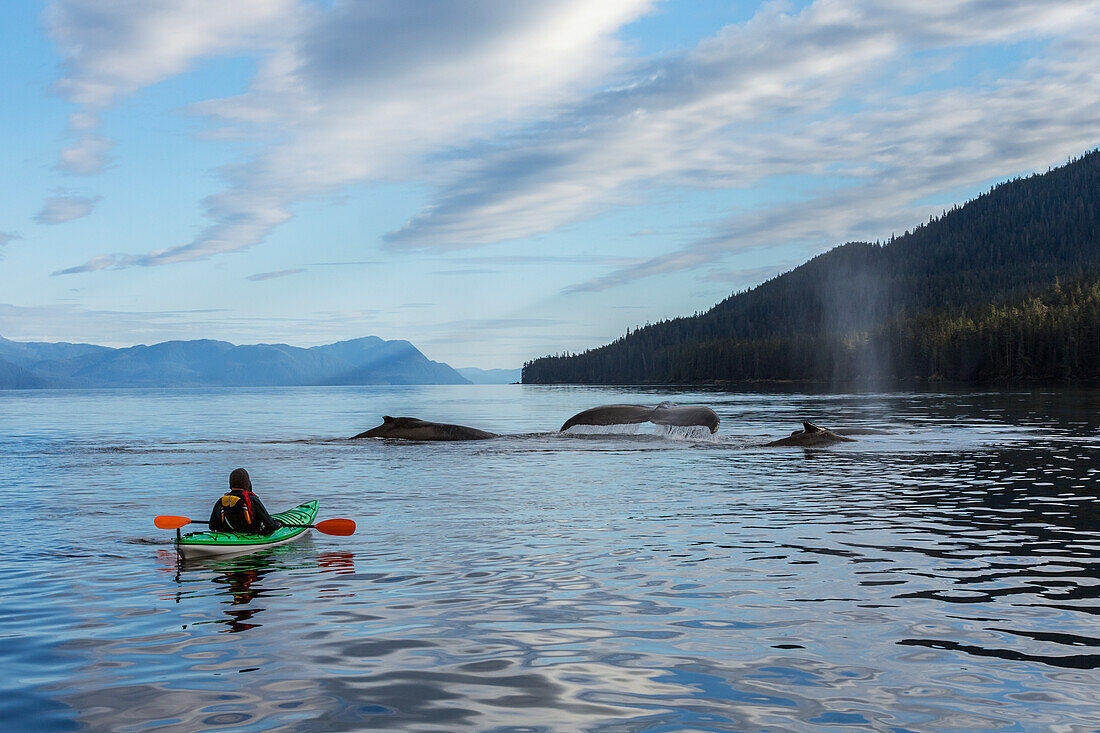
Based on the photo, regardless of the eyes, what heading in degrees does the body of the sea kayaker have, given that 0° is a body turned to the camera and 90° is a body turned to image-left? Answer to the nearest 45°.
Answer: approximately 225°
